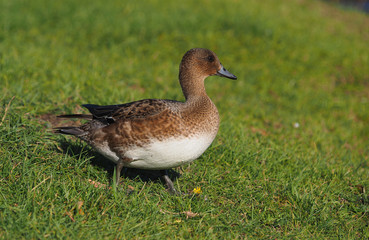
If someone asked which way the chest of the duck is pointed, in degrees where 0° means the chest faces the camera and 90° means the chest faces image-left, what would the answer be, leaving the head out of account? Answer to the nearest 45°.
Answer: approximately 270°
